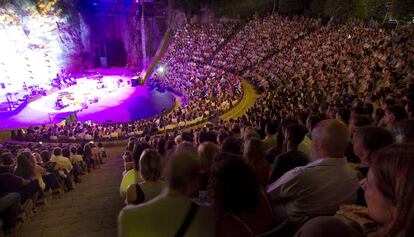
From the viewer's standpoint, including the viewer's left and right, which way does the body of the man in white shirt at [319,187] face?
facing away from the viewer and to the left of the viewer

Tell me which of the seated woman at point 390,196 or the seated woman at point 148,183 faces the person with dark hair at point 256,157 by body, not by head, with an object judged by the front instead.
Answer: the seated woman at point 390,196

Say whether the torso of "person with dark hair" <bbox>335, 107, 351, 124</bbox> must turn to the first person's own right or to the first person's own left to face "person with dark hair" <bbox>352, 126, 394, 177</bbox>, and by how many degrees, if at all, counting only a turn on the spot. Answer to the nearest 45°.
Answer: approximately 135° to the first person's own left

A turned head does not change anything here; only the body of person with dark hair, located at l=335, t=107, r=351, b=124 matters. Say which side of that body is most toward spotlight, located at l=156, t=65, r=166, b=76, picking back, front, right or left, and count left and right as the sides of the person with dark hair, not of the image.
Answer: front

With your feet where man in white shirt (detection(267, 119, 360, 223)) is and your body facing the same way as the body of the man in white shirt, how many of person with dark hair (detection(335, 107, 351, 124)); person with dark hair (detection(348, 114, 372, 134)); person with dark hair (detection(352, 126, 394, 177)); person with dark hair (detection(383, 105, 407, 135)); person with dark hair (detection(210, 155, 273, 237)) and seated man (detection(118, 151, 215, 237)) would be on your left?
2

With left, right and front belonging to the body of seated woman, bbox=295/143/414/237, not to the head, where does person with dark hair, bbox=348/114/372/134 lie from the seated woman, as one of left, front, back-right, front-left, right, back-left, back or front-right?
front-right

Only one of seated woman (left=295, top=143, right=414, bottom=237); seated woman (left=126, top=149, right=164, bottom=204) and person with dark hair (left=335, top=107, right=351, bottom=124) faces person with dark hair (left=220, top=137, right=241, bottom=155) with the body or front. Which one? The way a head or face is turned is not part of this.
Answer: seated woman (left=295, top=143, right=414, bottom=237)

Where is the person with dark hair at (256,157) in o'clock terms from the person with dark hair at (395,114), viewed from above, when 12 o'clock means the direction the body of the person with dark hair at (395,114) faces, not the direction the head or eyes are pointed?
the person with dark hair at (256,157) is roughly at 10 o'clock from the person with dark hair at (395,114).

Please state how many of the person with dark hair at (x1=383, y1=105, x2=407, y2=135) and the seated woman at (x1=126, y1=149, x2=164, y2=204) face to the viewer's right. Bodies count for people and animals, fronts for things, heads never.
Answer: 0

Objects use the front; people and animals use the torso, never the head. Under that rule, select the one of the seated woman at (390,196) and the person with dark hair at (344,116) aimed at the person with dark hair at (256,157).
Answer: the seated woman

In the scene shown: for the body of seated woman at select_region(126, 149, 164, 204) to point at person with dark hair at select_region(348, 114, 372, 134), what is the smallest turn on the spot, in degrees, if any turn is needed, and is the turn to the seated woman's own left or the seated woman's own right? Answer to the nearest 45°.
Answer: approximately 135° to the seated woman's own right

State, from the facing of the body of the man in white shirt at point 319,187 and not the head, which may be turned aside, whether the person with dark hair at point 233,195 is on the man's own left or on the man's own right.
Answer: on the man's own left

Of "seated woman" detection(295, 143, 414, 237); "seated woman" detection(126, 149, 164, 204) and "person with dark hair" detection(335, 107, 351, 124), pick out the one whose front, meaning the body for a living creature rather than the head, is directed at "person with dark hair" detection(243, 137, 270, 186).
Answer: "seated woman" detection(295, 143, 414, 237)

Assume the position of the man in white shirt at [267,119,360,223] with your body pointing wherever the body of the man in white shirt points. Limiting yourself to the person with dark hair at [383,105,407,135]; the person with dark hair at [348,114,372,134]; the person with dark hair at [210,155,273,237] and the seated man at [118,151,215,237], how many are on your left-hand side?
2
